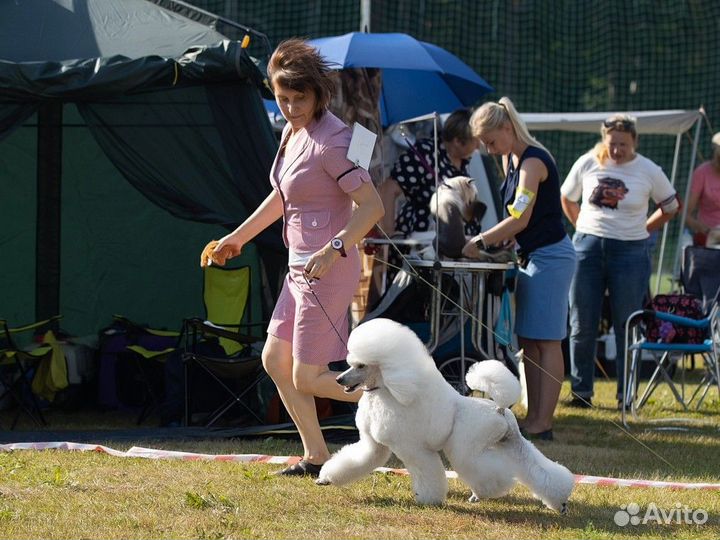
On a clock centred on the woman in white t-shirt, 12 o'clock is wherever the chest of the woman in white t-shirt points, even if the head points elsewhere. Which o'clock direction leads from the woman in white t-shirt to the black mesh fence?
The black mesh fence is roughly at 6 o'clock from the woman in white t-shirt.

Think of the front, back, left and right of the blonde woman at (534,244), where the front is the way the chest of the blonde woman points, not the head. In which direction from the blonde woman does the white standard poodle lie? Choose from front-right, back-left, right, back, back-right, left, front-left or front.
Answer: left

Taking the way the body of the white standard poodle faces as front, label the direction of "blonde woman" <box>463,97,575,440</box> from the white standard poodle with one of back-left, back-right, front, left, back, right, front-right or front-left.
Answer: right

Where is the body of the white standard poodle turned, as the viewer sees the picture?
to the viewer's left

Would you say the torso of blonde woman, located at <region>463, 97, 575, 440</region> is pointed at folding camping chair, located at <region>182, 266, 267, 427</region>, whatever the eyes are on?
yes

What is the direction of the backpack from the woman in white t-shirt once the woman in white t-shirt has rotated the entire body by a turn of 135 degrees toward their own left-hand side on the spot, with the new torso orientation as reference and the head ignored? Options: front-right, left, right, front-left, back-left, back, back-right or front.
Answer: right

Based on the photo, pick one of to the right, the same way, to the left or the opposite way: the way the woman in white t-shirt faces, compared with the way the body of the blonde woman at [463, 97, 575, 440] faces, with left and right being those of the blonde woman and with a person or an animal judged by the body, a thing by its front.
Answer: to the left

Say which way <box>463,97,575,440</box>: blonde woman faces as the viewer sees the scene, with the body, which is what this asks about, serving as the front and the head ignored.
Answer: to the viewer's left

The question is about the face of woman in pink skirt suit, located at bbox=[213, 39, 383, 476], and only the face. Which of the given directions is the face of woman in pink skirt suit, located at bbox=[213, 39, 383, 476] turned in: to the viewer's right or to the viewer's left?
to the viewer's left

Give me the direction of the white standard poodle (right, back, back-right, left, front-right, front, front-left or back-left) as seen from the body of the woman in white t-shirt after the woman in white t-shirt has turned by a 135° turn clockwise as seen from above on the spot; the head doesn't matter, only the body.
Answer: back-left

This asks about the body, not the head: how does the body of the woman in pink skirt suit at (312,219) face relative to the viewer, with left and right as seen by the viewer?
facing the viewer and to the left of the viewer

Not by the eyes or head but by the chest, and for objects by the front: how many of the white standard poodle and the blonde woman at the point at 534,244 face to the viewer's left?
2

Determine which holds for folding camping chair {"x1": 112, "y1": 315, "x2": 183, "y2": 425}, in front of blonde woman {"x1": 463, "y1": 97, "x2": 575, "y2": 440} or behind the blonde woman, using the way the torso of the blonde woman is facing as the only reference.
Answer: in front
